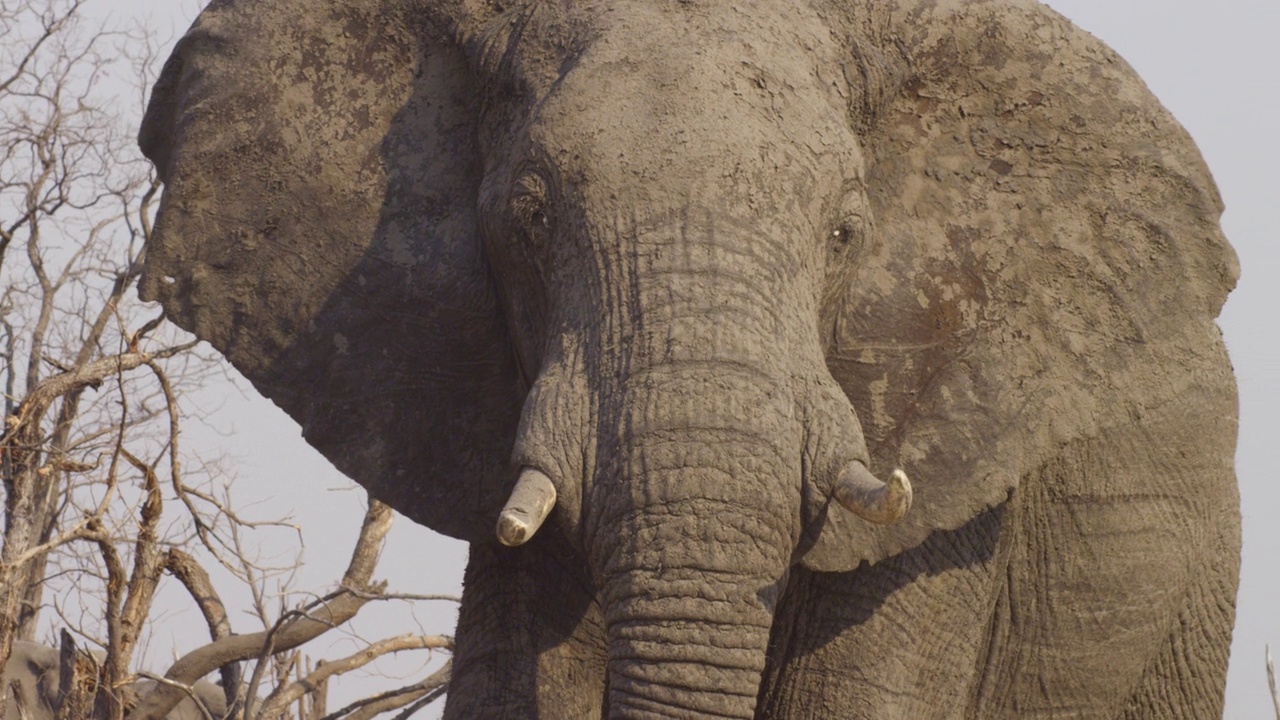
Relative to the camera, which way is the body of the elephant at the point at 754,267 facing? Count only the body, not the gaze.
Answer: toward the camera

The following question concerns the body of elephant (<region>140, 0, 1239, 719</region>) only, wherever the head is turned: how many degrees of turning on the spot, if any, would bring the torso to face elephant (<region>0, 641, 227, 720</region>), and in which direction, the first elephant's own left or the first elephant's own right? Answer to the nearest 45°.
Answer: approximately 135° to the first elephant's own right
